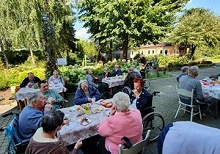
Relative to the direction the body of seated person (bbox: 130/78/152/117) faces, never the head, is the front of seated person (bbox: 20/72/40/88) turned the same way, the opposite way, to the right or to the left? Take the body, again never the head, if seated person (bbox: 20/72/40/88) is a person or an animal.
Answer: to the left

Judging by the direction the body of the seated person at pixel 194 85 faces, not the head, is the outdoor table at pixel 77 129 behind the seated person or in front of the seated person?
behind

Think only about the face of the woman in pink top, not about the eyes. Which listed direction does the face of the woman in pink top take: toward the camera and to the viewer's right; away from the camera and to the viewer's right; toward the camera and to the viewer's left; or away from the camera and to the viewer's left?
away from the camera and to the viewer's left

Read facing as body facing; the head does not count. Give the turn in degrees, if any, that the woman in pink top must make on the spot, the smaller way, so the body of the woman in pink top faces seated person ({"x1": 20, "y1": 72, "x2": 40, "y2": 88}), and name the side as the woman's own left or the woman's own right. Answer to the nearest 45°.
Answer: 0° — they already face them

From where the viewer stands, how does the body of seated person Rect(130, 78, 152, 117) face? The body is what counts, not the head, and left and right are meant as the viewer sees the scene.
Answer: facing the viewer and to the left of the viewer

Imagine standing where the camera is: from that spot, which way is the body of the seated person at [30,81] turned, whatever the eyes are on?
toward the camera

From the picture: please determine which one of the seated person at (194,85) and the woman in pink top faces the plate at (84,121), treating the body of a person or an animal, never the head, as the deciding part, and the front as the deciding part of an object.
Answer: the woman in pink top

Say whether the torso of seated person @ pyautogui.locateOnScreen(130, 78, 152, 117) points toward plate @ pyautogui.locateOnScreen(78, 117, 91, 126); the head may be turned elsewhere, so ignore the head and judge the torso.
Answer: yes

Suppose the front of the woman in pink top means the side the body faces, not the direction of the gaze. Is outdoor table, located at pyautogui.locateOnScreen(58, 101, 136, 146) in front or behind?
in front

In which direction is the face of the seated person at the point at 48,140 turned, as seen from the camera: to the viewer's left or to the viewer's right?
to the viewer's right

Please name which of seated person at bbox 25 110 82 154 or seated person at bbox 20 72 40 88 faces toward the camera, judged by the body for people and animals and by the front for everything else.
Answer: seated person at bbox 20 72 40 88

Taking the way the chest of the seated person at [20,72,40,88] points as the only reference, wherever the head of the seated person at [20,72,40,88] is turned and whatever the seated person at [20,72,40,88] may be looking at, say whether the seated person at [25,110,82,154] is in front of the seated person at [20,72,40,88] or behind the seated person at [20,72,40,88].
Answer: in front

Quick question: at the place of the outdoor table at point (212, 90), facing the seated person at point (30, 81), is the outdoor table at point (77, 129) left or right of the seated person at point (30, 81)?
left

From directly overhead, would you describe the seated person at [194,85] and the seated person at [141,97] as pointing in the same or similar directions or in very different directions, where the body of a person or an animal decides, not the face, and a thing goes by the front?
very different directions

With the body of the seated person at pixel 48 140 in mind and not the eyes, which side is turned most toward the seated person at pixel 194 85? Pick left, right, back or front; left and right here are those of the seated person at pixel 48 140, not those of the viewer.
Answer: front

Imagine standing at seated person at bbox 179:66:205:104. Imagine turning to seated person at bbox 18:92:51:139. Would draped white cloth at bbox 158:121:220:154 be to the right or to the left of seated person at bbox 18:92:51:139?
left

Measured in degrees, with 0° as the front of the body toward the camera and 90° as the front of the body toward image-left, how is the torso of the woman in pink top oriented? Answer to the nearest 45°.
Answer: approximately 135°

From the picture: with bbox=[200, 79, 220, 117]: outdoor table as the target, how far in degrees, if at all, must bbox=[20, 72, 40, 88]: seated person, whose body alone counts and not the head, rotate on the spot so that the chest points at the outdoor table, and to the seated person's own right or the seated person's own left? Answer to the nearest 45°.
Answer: approximately 45° to the seated person's own left
